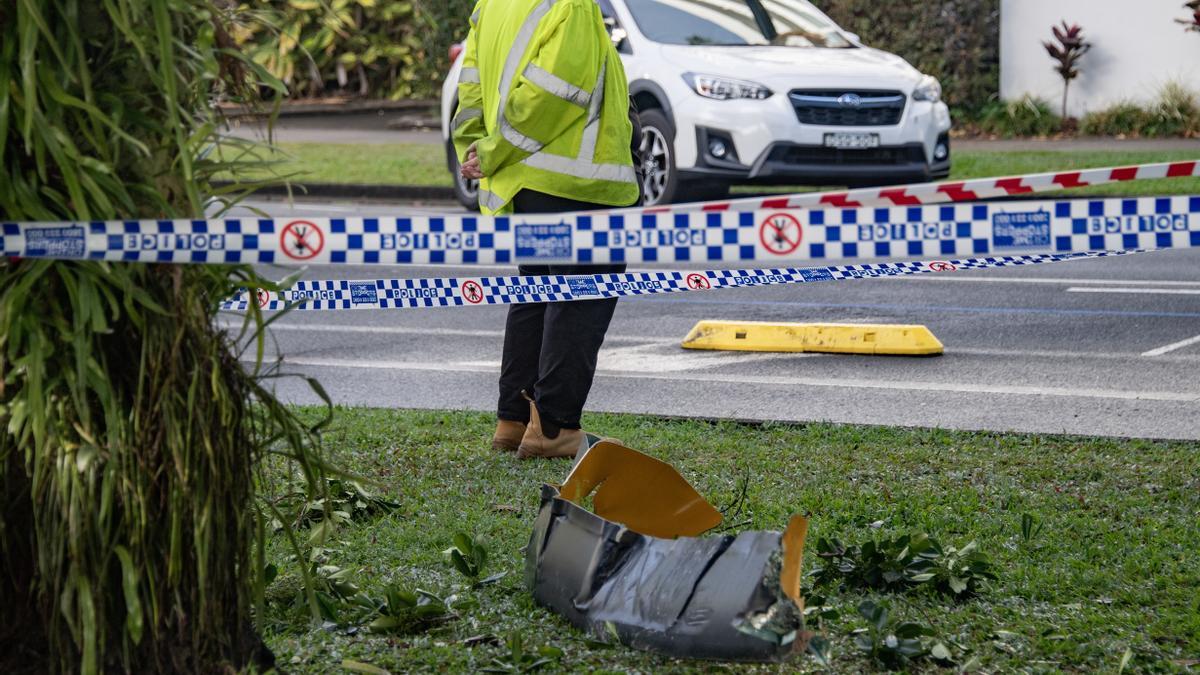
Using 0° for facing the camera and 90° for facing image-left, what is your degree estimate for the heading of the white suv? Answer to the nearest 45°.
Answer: approximately 315°

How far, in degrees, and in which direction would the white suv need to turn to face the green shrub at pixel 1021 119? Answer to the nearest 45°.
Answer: approximately 90° to its left

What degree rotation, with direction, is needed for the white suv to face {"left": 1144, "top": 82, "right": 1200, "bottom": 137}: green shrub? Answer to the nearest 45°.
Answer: approximately 90° to its left

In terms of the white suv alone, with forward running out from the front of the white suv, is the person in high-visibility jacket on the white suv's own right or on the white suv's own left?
on the white suv's own right

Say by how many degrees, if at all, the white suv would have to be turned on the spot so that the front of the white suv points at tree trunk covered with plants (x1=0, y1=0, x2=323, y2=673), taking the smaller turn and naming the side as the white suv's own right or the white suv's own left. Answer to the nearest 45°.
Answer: approximately 45° to the white suv's own right

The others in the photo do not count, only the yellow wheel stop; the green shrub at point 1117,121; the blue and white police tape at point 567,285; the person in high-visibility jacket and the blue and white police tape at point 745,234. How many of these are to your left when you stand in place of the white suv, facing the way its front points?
1

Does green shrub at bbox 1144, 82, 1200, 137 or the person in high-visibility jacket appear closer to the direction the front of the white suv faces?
the person in high-visibility jacket

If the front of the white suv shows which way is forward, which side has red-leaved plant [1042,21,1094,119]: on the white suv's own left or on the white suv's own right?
on the white suv's own left

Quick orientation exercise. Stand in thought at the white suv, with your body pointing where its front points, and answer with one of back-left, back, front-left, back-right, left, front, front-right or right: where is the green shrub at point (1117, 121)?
left

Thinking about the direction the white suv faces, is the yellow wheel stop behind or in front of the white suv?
in front

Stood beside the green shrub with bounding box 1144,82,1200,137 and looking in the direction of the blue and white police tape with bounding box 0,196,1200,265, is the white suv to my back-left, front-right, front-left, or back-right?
front-right
